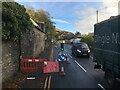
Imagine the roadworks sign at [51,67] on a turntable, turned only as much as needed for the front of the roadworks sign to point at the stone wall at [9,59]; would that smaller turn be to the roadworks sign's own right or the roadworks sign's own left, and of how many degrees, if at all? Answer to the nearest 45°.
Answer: approximately 45° to the roadworks sign's own right

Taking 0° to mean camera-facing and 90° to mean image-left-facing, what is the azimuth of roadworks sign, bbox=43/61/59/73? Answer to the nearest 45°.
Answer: approximately 0°
